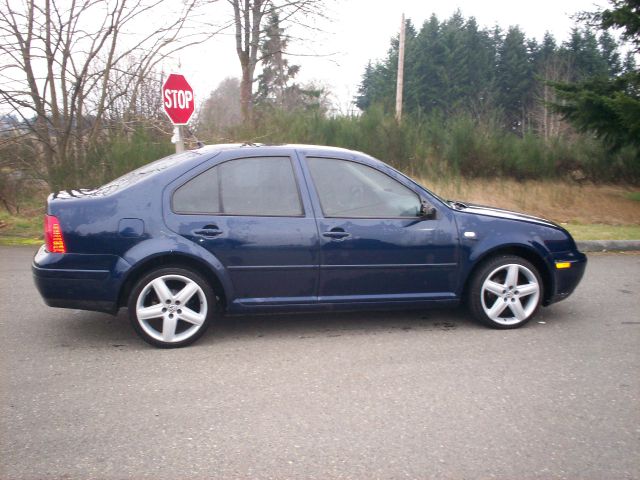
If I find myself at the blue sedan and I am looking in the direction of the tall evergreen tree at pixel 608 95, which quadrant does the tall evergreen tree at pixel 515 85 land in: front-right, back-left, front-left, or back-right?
front-left

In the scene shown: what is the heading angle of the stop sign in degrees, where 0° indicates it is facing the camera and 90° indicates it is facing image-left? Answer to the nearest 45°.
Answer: approximately 315°

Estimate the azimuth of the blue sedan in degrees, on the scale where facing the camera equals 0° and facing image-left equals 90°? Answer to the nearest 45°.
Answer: approximately 270°

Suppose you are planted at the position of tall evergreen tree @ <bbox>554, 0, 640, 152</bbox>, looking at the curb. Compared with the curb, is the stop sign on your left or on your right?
right

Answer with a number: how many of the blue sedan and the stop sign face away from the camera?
0

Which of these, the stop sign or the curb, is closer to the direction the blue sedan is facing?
the curb

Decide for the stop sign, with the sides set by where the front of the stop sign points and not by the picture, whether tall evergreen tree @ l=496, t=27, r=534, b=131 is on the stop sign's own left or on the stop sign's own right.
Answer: on the stop sign's own left
